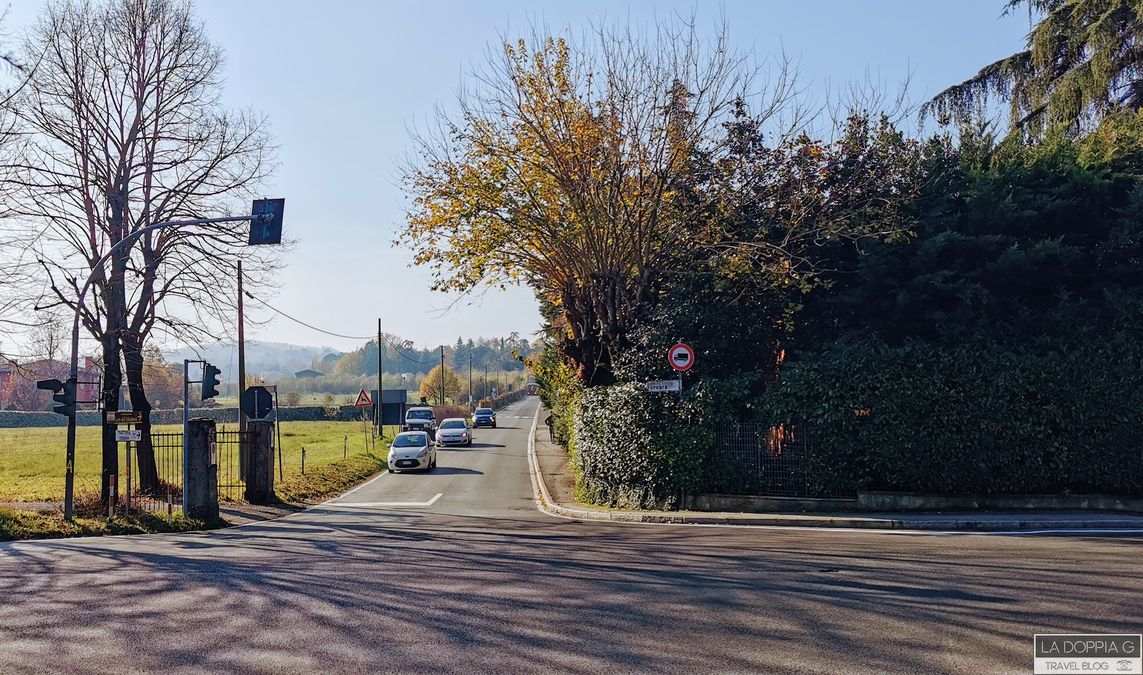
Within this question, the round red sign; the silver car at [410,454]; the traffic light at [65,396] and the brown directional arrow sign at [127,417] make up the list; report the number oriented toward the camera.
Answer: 3

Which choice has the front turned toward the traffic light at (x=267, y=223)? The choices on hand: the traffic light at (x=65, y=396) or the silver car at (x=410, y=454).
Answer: the silver car

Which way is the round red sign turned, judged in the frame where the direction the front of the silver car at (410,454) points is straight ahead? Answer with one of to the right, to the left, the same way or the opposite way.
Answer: the same way

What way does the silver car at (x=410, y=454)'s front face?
toward the camera

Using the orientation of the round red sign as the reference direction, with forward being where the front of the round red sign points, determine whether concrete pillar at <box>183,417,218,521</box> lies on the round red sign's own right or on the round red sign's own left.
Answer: on the round red sign's own right

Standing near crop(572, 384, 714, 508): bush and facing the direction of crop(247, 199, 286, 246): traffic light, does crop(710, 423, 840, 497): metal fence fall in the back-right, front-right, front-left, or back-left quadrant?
back-left

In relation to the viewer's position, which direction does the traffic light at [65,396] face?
facing to the left of the viewer

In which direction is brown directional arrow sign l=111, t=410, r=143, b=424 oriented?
toward the camera

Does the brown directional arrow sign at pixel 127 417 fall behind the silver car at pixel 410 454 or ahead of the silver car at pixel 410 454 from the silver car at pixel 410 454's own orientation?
ahead

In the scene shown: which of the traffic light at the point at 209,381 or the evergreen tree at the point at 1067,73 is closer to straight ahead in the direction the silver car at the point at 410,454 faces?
the traffic light

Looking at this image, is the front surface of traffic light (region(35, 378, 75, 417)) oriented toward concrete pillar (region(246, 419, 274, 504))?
no

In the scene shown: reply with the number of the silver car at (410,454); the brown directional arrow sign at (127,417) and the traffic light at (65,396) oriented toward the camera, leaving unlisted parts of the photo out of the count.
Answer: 2

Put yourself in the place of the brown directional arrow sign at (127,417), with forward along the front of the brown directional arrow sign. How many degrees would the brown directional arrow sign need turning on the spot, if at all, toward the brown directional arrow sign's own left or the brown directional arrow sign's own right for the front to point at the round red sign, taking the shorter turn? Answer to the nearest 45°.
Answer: approximately 45° to the brown directional arrow sign's own left
